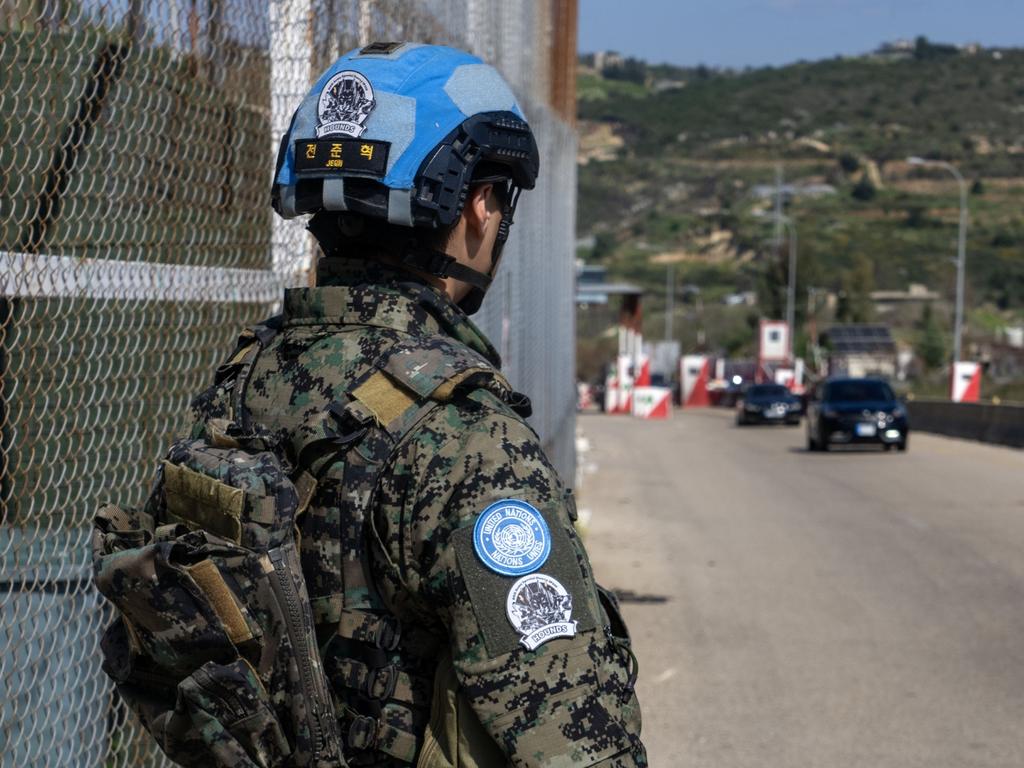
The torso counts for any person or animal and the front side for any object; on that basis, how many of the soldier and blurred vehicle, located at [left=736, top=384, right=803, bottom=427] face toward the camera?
1

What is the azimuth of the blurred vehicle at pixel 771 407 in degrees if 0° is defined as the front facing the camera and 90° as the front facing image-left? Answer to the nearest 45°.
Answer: approximately 0°

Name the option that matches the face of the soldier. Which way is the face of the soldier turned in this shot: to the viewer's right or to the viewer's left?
to the viewer's right

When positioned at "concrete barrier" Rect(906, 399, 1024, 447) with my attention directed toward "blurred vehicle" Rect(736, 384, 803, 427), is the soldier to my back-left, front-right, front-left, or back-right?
back-left

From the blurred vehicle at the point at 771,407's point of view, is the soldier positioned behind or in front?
in front

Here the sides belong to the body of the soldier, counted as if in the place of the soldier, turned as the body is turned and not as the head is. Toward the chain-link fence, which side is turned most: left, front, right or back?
left

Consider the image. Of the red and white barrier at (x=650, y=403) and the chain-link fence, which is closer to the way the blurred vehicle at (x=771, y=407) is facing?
the chain-link fence

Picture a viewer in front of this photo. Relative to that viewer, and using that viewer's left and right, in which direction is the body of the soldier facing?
facing away from the viewer and to the right of the viewer

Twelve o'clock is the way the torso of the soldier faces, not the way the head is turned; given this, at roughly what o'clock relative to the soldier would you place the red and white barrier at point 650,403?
The red and white barrier is roughly at 11 o'clock from the soldier.

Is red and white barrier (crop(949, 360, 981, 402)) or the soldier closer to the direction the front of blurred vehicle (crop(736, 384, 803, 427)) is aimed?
the soldier

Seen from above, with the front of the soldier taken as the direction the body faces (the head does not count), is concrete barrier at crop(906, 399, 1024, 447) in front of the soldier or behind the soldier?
in front
